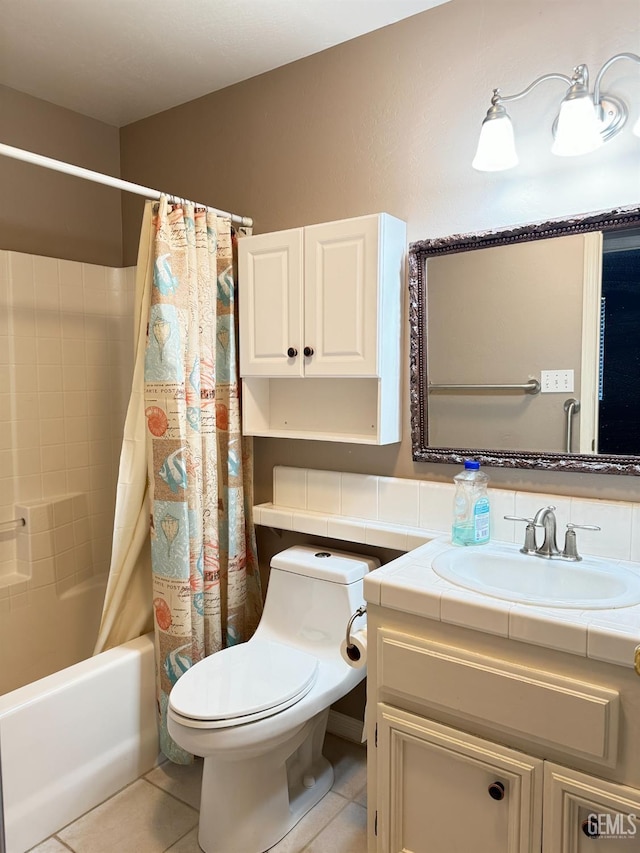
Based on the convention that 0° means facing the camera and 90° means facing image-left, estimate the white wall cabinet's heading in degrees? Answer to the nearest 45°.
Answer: approximately 45°

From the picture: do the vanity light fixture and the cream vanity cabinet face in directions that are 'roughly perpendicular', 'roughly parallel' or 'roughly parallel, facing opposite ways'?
roughly parallel

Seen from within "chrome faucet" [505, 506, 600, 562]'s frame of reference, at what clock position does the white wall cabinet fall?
The white wall cabinet is roughly at 2 o'clock from the chrome faucet.

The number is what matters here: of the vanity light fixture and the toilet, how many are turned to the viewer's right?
0

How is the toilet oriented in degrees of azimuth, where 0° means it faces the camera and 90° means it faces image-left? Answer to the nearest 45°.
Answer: approximately 45°

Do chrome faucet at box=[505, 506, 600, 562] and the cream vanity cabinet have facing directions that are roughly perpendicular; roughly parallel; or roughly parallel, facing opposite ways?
roughly parallel
